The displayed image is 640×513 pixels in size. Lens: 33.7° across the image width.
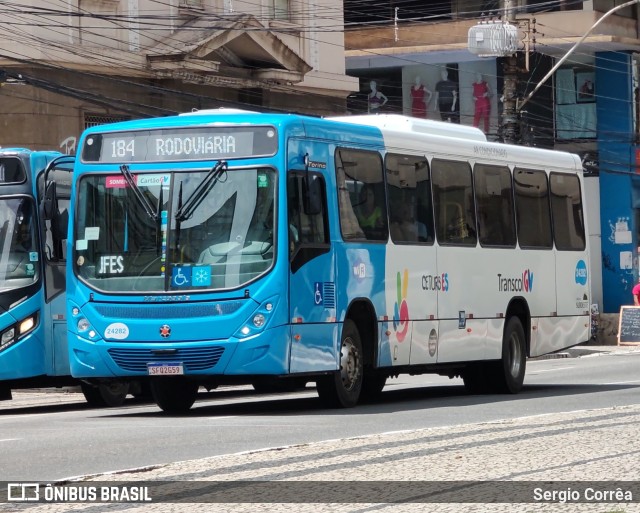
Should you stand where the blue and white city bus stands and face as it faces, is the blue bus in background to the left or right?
on its right

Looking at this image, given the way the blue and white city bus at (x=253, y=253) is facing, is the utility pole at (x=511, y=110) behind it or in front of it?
behind

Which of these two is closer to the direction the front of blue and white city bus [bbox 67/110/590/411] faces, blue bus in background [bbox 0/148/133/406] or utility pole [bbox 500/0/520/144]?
the blue bus in background

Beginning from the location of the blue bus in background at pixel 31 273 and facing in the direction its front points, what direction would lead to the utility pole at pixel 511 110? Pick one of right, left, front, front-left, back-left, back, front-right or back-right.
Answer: back

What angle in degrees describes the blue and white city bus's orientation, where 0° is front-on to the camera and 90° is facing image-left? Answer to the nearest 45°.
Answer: approximately 45°

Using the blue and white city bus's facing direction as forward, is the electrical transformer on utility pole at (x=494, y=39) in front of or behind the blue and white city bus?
behind

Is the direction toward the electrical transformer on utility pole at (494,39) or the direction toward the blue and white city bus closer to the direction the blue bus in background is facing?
the blue and white city bus

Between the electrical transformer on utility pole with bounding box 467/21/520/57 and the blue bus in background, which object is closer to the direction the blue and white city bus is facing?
the blue bus in background

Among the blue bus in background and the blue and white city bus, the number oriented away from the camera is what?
0
